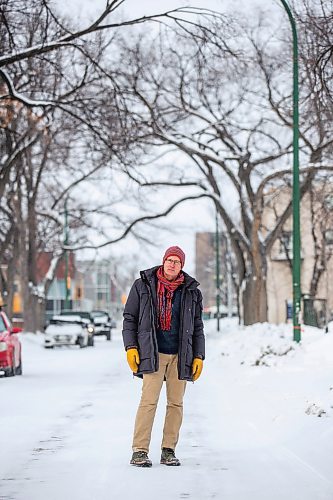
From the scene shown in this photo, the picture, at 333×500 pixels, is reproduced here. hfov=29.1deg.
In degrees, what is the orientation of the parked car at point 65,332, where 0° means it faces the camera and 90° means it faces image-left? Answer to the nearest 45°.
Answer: approximately 45°

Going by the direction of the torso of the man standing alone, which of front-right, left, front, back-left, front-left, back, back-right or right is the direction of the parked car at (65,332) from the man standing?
back

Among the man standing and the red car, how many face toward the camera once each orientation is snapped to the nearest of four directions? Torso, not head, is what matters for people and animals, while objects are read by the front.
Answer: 2

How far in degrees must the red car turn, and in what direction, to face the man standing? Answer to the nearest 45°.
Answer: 0° — it already faces them

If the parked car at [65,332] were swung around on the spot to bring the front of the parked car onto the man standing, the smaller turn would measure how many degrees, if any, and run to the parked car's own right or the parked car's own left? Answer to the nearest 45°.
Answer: approximately 45° to the parked car's own left

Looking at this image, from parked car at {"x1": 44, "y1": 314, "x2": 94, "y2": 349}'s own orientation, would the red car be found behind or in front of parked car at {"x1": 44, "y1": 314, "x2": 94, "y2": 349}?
in front

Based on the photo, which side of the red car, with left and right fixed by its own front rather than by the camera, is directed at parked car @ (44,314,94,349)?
back
